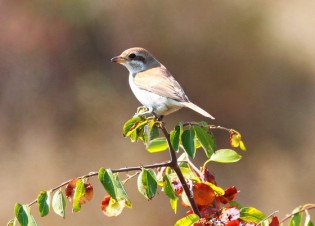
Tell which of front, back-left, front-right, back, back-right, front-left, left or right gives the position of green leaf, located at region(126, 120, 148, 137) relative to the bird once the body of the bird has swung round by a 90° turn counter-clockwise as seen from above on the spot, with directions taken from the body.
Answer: right

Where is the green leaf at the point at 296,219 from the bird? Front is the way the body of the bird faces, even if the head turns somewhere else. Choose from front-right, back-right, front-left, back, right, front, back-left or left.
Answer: back

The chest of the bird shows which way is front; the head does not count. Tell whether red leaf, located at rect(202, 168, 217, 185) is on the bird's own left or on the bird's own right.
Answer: on the bird's own left

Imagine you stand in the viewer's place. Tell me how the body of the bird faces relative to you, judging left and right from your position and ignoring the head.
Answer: facing to the left of the viewer

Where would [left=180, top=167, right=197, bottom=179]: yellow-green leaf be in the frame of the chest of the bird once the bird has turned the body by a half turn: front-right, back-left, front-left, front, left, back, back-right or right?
front

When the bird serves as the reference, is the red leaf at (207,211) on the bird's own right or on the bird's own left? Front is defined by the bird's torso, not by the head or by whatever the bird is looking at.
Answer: on the bird's own left
